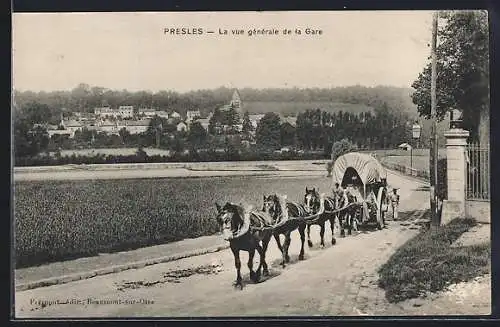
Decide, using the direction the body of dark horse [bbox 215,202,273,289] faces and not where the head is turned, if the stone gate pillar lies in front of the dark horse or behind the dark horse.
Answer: behind

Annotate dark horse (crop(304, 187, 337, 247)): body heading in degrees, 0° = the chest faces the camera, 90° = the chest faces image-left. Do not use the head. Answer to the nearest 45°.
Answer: approximately 45°

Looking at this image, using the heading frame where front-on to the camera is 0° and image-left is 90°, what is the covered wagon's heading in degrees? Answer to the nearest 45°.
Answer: approximately 45°

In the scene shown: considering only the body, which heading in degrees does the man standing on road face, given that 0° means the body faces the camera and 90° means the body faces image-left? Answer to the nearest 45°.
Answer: approximately 0°

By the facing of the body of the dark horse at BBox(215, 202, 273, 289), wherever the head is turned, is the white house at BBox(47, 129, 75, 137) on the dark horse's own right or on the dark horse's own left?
on the dark horse's own right

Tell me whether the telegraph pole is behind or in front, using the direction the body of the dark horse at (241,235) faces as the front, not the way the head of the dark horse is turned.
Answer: behind
